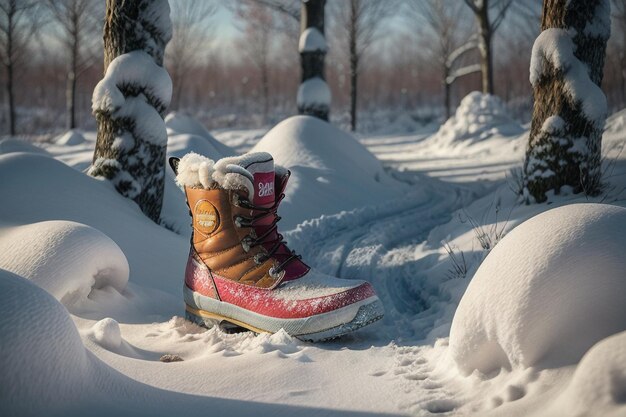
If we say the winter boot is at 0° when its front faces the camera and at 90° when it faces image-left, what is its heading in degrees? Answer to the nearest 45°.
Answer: approximately 315°

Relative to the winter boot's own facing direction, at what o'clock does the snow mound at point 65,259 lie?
The snow mound is roughly at 5 o'clock from the winter boot.

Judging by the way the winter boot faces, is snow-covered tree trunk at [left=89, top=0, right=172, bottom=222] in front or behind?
behind

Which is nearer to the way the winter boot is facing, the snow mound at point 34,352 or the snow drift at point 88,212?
the snow mound

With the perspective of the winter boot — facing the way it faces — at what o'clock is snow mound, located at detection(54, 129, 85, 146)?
The snow mound is roughly at 7 o'clock from the winter boot.

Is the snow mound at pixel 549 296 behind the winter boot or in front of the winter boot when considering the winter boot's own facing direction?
in front

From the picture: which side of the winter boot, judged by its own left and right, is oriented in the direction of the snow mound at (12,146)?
back

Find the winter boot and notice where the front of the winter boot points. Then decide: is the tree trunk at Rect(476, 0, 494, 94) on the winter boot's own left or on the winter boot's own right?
on the winter boot's own left

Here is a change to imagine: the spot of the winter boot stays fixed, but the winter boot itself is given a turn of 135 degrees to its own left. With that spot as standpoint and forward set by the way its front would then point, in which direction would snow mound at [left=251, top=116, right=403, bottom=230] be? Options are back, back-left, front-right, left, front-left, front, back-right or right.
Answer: front

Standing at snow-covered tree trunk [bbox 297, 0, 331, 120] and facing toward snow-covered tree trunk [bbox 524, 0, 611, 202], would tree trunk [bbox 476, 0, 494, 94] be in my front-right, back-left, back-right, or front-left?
back-left

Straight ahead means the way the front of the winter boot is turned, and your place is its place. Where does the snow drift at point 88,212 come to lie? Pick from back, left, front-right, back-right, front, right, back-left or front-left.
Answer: back
